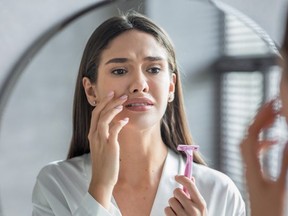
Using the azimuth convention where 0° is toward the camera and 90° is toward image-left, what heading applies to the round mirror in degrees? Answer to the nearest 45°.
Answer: approximately 0°
